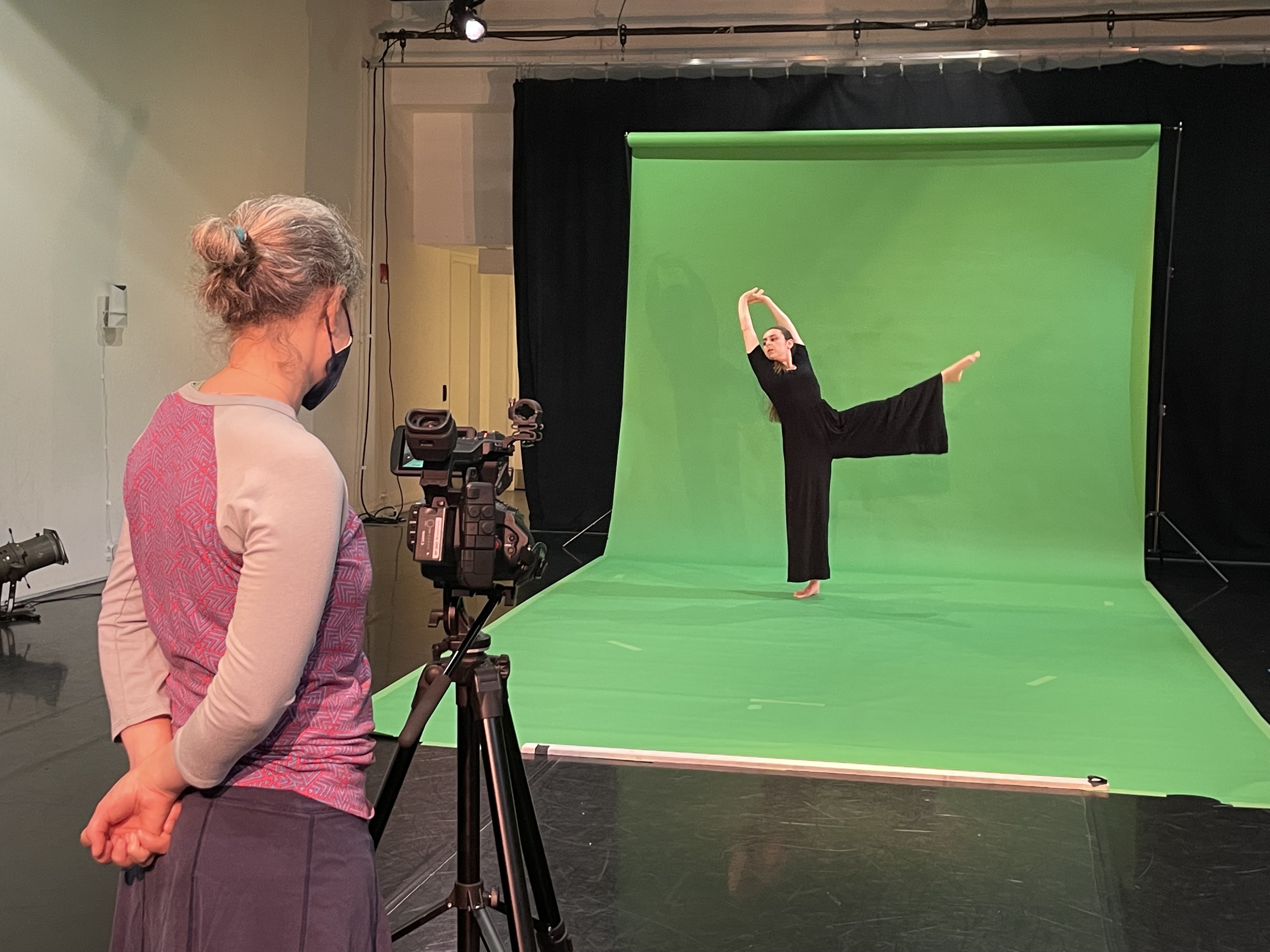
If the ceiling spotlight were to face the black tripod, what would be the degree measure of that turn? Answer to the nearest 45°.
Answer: approximately 45° to its right

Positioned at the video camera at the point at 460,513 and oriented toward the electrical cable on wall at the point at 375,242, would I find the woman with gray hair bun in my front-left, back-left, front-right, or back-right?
back-left

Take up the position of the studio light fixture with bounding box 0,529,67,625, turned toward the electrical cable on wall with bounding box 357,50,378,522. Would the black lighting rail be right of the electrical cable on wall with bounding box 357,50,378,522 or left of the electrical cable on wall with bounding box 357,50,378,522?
right

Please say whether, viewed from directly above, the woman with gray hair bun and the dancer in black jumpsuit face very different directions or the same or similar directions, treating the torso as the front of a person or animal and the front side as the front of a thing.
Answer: very different directions

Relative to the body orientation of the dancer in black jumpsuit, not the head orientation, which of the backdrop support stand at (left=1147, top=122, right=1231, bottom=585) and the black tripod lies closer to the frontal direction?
the black tripod

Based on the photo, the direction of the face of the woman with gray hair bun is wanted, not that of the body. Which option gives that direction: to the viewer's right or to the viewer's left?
to the viewer's right

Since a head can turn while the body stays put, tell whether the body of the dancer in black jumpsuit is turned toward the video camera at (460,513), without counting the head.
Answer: yes
